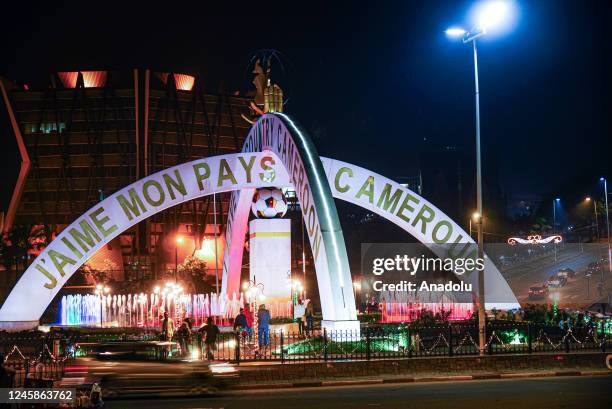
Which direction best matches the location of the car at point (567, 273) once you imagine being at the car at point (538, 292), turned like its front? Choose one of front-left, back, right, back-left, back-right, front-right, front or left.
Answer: front

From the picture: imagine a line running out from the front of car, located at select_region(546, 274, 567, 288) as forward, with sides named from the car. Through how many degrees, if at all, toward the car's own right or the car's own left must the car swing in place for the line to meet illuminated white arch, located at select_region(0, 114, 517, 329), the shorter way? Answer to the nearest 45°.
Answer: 0° — it already faces it

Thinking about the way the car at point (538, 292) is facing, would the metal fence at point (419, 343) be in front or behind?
in front

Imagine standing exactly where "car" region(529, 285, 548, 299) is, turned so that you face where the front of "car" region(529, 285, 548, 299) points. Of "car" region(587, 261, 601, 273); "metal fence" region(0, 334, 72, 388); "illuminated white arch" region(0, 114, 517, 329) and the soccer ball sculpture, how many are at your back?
1

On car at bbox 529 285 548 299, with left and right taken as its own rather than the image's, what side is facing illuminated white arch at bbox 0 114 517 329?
front

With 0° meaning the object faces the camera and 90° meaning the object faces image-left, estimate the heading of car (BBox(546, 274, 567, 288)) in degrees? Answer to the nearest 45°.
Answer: approximately 45°

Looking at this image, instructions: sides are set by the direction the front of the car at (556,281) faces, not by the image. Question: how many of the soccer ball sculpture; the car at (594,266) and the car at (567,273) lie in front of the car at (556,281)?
1

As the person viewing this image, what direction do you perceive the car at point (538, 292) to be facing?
facing the viewer and to the left of the viewer

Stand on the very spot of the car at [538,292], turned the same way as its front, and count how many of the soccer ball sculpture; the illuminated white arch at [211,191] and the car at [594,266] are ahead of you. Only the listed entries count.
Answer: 2

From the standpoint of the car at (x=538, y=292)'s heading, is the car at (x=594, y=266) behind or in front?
behind

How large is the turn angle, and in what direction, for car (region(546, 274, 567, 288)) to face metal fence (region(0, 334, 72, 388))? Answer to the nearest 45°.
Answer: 0° — it already faces it
